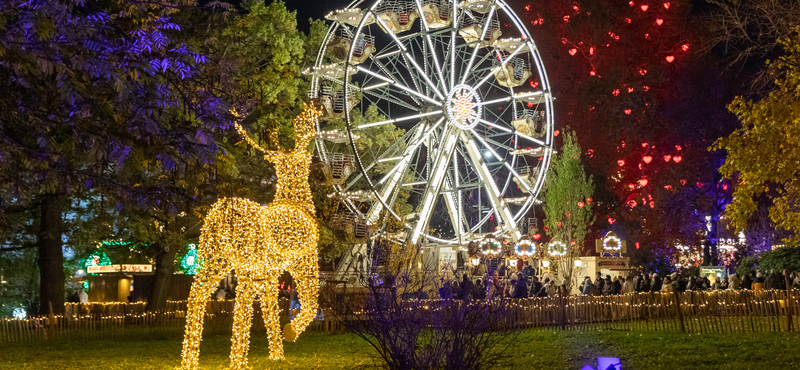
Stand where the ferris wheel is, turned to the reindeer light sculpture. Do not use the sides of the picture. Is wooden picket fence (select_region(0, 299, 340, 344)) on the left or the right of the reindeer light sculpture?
right

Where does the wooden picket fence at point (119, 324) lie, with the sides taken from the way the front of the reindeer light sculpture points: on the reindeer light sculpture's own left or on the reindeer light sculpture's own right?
on the reindeer light sculpture's own left

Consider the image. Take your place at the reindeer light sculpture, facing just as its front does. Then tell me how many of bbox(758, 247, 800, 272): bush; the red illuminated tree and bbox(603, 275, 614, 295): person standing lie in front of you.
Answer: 3

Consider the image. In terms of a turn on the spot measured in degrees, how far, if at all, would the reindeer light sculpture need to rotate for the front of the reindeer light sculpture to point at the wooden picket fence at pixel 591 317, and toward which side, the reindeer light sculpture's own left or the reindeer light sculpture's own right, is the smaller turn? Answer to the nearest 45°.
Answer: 0° — it already faces it

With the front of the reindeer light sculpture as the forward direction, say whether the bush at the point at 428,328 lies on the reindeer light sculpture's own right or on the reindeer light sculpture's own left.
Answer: on the reindeer light sculpture's own right

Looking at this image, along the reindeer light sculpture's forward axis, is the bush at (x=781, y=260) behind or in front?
in front

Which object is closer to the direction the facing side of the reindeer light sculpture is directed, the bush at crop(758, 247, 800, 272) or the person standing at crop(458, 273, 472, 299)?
the bush

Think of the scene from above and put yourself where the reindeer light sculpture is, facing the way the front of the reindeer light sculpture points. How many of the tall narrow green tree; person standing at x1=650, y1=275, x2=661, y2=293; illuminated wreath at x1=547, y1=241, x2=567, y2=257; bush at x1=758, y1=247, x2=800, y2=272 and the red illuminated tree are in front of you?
5

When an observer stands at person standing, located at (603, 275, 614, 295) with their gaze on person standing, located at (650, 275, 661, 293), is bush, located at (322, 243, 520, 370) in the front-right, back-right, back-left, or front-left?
back-right

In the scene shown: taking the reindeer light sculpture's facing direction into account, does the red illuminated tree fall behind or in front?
in front

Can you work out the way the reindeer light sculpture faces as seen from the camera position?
facing away from the viewer and to the right of the viewer

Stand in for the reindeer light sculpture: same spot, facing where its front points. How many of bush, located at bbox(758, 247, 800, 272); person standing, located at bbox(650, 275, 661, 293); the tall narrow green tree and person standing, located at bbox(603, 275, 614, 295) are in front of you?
4

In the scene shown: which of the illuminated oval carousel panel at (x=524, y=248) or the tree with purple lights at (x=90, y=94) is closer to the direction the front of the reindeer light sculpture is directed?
the illuminated oval carousel panel
